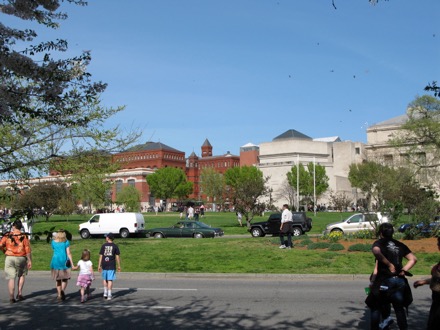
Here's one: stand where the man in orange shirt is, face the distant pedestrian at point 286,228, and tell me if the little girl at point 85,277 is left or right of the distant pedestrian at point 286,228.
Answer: right

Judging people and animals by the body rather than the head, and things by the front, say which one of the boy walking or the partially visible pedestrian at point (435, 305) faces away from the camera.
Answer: the boy walking

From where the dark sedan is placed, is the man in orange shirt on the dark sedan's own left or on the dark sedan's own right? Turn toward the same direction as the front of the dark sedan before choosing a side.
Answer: on the dark sedan's own left

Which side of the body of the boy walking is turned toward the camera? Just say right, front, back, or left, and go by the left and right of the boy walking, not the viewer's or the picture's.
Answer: back

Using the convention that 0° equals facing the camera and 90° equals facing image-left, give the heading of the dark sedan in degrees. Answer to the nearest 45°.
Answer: approximately 90°

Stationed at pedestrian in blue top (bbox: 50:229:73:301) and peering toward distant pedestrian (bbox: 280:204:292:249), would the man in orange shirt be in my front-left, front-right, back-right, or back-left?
back-left

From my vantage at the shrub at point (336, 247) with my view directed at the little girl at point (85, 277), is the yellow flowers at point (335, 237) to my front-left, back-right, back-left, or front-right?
back-right

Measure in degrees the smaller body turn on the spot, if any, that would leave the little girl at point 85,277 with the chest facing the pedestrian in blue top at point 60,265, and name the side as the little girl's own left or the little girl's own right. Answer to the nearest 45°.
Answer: approximately 45° to the little girl's own left

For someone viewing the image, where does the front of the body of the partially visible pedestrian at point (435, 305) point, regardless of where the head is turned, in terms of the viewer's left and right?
facing to the left of the viewer

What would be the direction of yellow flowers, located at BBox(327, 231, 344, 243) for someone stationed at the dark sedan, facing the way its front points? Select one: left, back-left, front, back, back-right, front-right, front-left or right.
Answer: back-left

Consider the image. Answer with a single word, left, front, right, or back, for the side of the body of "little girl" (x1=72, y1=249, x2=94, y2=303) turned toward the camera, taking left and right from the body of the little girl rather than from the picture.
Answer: back

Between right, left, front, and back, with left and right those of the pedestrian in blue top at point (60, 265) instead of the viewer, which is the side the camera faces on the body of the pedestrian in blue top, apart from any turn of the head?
back

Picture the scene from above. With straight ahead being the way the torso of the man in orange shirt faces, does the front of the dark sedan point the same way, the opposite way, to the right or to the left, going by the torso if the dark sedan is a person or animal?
to the left
